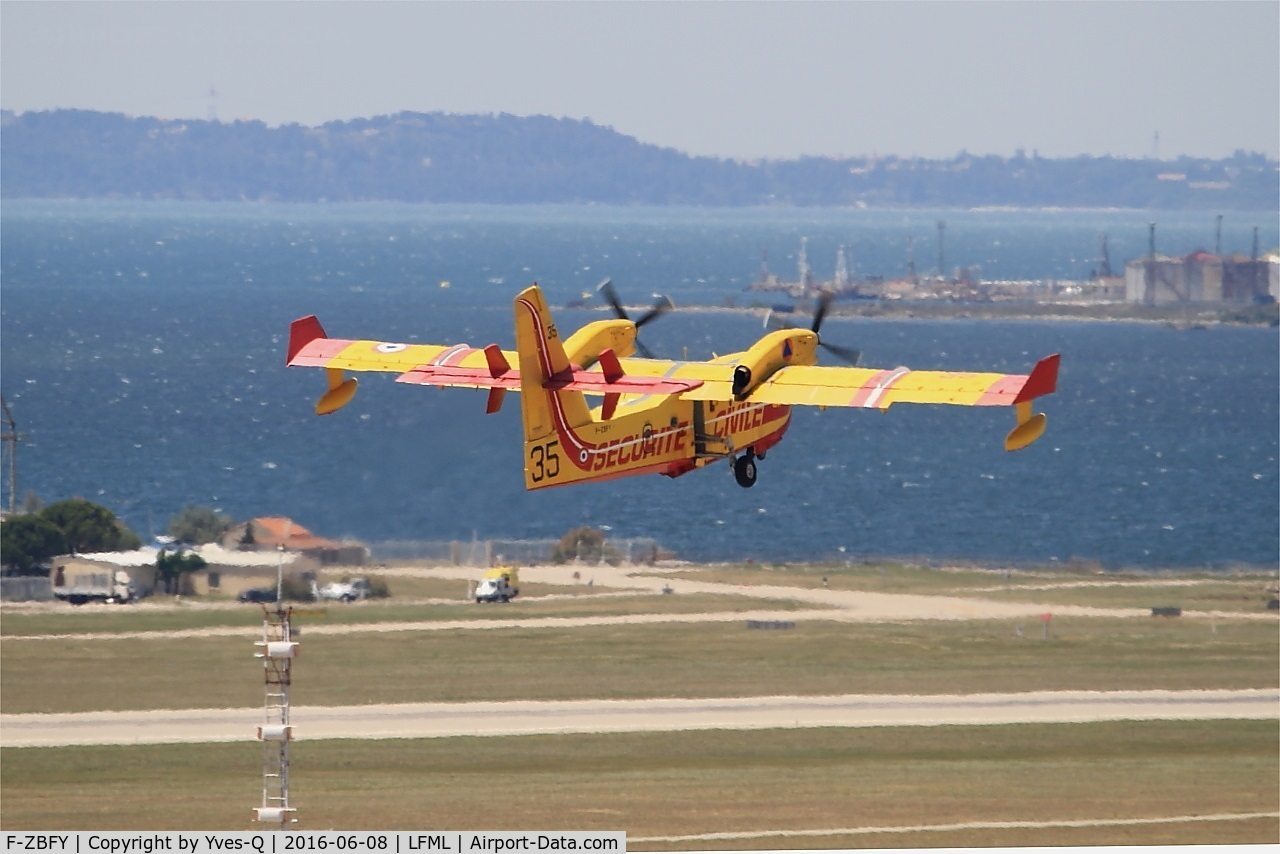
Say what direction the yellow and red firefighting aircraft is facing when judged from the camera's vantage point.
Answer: facing away from the viewer and to the right of the viewer
